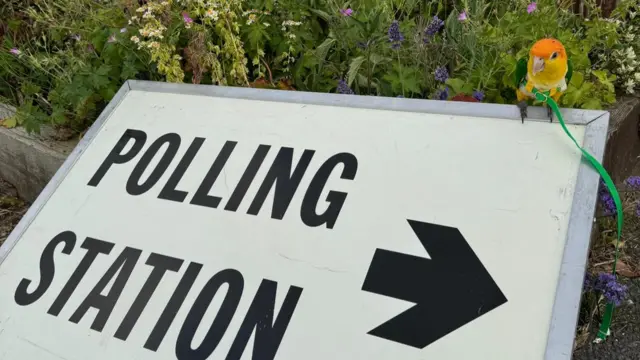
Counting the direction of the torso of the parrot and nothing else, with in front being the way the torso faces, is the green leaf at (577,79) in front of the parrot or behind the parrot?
behind

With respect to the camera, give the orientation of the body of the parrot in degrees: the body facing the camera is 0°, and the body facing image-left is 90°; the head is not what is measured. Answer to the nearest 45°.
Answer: approximately 0°

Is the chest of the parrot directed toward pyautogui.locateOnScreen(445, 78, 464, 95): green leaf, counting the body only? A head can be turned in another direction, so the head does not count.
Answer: no

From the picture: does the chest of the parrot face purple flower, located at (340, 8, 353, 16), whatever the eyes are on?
no

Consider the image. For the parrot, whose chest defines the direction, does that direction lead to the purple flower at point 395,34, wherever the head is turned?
no

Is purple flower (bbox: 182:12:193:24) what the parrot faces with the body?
no

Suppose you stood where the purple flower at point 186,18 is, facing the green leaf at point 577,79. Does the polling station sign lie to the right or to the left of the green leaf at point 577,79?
right

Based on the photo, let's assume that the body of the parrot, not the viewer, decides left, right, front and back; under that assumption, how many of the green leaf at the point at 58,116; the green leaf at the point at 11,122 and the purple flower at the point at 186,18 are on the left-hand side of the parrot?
0
